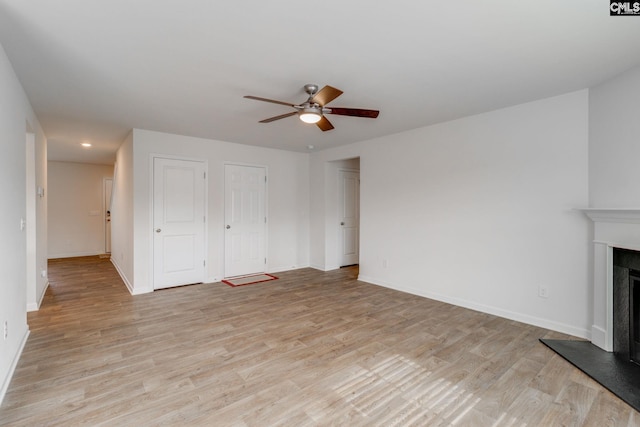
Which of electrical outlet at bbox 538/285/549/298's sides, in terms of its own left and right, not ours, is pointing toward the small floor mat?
right

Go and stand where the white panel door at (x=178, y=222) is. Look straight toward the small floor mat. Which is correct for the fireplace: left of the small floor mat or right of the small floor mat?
right

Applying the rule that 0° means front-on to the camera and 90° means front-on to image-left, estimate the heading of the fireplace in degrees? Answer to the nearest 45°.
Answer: approximately 45°

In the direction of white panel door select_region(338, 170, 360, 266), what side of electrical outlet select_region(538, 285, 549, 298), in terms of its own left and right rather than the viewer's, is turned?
right

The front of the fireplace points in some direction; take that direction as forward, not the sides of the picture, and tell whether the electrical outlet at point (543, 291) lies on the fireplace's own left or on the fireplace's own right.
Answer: on the fireplace's own right

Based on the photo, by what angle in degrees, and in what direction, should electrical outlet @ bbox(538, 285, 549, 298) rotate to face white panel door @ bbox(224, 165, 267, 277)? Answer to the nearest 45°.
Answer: approximately 90° to its right
